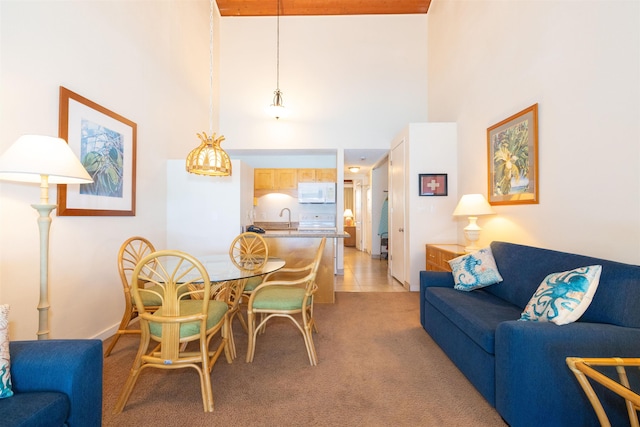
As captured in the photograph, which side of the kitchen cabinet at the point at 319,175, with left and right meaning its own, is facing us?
front

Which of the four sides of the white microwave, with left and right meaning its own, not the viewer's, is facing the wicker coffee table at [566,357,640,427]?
front

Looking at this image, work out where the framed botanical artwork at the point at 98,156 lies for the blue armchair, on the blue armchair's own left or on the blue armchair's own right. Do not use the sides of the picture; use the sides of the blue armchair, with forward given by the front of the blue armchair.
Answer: on the blue armchair's own left

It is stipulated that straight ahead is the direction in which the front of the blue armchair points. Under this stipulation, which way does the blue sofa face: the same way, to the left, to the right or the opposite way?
the opposite way

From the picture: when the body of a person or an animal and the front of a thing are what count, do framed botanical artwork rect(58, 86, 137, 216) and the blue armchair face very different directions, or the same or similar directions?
same or similar directions

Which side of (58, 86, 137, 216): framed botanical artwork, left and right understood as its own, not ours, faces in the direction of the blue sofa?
front

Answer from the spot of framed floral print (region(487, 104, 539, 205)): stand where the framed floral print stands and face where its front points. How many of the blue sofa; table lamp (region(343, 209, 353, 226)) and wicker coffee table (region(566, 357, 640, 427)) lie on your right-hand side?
1

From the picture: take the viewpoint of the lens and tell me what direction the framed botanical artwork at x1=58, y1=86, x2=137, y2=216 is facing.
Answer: facing the viewer and to the right of the viewer

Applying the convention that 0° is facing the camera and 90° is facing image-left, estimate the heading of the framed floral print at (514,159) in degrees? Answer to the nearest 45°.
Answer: approximately 45°

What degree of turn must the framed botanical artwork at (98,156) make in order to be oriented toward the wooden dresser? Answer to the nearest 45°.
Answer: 0° — it already faces it

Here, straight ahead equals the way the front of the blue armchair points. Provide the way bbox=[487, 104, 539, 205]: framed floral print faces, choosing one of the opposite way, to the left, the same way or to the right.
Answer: the opposite way

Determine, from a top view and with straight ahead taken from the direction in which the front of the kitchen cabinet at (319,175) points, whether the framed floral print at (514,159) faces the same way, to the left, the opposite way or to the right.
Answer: to the right

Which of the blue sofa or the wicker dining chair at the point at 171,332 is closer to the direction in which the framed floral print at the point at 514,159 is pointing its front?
the wicker dining chair

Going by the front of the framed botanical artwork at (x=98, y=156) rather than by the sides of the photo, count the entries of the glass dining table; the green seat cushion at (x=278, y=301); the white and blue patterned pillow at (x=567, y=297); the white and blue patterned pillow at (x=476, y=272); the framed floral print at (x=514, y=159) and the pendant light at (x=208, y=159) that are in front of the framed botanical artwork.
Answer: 6

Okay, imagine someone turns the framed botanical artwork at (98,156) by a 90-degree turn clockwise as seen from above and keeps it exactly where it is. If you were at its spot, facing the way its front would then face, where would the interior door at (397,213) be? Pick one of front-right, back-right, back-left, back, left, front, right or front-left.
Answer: back-left

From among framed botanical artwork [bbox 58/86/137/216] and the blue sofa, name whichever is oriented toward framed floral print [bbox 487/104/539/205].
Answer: the framed botanical artwork

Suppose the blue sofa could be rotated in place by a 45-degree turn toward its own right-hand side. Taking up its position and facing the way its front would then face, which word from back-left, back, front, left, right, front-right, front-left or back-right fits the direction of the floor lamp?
front-left

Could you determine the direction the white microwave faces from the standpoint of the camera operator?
facing the viewer

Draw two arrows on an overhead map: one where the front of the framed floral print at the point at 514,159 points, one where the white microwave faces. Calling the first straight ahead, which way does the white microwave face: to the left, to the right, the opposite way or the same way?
to the left

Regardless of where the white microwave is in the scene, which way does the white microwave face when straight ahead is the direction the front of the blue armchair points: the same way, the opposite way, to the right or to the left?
to the right

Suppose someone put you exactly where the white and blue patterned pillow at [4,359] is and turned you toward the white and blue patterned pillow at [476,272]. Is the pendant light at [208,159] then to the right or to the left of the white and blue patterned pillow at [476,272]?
left
